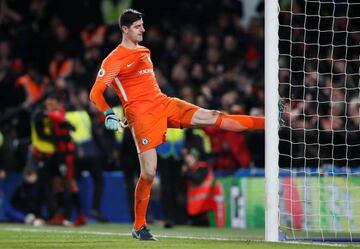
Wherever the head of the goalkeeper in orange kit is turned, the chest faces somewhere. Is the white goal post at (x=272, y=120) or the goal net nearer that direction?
the white goal post

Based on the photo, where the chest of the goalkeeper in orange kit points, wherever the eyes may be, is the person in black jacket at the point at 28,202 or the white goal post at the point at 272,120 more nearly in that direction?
the white goal post

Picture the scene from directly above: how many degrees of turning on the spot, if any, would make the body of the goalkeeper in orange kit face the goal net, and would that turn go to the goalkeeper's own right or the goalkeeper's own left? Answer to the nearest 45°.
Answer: approximately 90° to the goalkeeper's own left

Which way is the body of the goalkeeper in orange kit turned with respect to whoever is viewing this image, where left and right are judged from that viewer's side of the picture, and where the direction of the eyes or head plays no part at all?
facing the viewer and to the right of the viewer

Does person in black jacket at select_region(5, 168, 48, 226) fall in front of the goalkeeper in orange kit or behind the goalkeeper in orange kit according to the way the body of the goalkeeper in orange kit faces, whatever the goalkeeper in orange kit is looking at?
behind

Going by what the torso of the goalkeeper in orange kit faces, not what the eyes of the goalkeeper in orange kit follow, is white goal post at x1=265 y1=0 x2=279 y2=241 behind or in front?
in front
